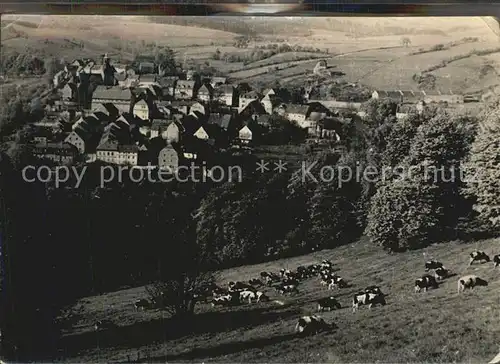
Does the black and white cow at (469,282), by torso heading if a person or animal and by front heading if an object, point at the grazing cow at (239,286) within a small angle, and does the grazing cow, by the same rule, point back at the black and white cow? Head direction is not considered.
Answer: no

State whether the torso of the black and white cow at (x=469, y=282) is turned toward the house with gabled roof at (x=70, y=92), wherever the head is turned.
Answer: no
